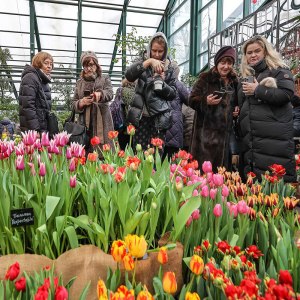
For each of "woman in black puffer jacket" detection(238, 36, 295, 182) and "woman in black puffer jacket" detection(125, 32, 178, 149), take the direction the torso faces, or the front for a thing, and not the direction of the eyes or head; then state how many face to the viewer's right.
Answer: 0

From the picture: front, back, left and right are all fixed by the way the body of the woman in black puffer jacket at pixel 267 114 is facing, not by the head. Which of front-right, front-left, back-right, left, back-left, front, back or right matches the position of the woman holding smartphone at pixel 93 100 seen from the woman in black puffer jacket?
front-right

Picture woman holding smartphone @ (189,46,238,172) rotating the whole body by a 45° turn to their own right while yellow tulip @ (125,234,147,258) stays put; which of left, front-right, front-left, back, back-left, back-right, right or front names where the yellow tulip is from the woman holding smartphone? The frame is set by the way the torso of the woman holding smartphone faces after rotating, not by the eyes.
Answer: front

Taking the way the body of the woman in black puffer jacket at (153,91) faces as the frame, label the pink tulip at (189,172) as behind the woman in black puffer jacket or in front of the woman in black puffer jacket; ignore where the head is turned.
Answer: in front

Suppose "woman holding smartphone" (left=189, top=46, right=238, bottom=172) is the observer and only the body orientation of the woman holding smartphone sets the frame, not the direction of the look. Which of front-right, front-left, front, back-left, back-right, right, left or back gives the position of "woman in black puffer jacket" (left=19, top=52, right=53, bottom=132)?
back-right

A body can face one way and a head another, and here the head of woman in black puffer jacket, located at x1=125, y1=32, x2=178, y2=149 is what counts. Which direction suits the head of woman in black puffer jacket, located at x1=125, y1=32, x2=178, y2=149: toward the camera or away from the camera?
toward the camera

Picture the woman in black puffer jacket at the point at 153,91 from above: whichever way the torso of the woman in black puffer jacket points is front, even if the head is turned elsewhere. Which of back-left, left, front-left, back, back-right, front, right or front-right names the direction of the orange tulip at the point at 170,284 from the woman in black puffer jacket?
front

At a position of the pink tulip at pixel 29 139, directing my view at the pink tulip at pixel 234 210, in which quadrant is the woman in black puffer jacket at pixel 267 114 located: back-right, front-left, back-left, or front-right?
front-left

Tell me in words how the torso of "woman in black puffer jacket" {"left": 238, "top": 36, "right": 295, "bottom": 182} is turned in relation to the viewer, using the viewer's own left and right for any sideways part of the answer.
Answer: facing the viewer and to the left of the viewer

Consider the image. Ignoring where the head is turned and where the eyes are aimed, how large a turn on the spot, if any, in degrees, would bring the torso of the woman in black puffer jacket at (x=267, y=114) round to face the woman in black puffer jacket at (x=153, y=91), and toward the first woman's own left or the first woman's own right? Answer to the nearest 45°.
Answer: approximately 45° to the first woman's own right

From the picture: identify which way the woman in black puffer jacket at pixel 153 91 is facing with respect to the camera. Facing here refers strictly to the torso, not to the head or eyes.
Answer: toward the camera

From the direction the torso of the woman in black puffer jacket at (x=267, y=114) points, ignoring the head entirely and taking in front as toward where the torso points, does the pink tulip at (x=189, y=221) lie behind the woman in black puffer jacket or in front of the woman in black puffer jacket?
in front

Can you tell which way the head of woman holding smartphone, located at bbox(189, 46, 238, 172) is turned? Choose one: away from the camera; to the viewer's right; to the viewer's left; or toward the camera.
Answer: toward the camera

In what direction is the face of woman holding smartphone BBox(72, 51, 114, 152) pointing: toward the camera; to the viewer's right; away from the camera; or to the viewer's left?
toward the camera

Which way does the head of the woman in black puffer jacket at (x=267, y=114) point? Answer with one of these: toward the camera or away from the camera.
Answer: toward the camera

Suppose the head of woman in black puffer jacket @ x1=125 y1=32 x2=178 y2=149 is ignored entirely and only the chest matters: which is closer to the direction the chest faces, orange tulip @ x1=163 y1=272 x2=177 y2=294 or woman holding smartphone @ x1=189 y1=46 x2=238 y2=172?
the orange tulip
